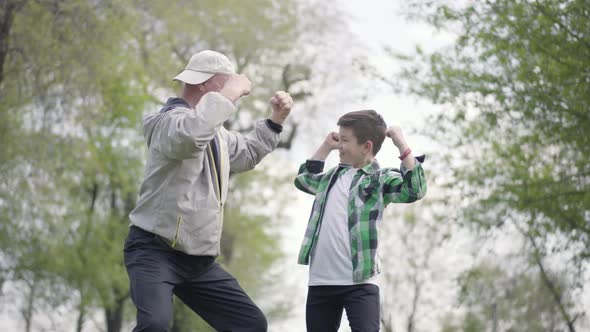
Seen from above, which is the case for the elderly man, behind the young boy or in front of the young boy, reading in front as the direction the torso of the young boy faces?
in front

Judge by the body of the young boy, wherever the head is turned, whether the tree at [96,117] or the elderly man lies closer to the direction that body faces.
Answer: the elderly man

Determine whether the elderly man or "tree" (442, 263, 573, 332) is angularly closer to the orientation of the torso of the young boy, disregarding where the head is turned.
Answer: the elderly man

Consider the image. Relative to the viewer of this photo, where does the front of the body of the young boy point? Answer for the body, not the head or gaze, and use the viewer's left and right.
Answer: facing the viewer and to the left of the viewer

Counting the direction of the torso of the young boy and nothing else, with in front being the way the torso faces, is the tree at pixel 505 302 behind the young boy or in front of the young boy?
behind

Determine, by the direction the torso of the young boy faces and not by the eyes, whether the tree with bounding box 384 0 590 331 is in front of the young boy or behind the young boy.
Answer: behind

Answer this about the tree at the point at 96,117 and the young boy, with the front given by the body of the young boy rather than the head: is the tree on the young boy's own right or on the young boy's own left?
on the young boy's own right

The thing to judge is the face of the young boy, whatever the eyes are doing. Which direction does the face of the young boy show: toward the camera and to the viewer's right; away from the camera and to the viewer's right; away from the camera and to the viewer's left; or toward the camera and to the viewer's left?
toward the camera and to the viewer's left

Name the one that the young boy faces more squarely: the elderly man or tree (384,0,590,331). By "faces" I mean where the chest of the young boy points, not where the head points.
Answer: the elderly man
